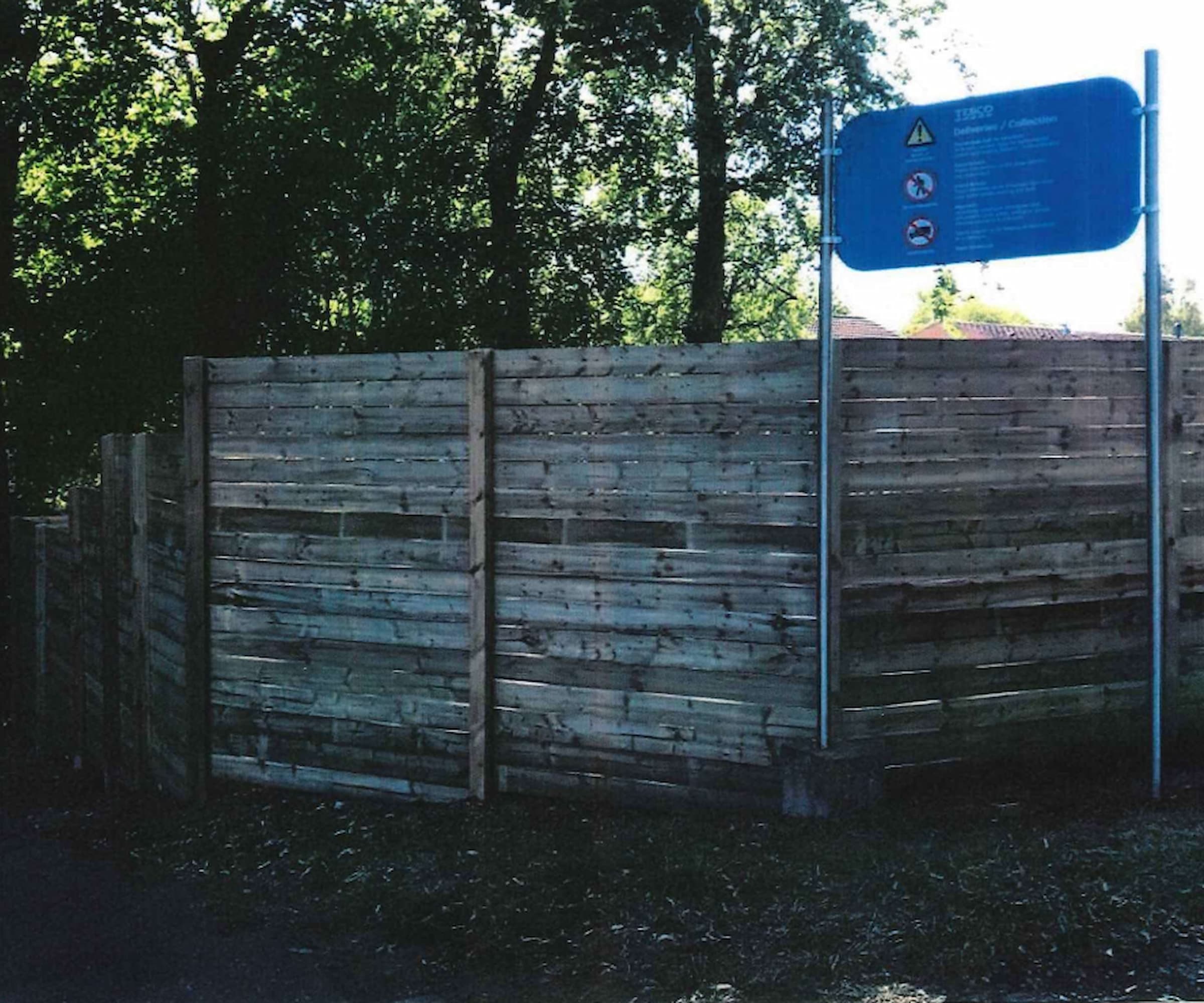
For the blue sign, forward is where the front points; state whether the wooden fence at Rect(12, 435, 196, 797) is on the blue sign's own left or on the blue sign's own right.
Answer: on the blue sign's own right

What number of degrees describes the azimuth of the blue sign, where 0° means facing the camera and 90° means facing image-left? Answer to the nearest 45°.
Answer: approximately 0°
